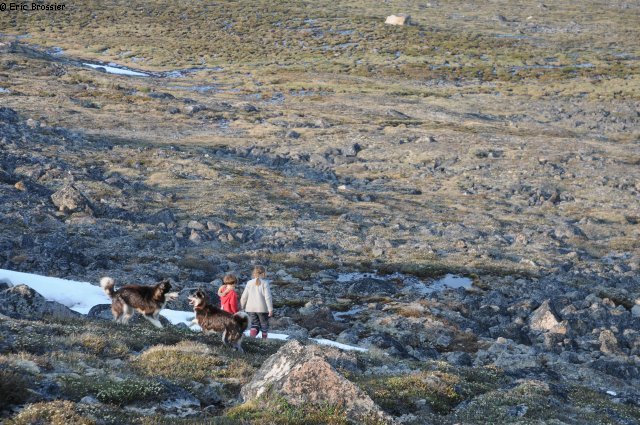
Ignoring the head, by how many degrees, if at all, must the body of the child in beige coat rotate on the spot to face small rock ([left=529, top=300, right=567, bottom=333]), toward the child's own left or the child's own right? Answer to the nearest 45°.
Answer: approximately 45° to the child's own right

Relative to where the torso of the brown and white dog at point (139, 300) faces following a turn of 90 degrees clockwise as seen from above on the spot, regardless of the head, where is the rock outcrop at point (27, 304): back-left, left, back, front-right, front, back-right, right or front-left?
back-right

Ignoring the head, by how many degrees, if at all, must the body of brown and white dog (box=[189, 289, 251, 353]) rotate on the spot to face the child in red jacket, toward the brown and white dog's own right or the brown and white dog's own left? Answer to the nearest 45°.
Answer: approximately 90° to the brown and white dog's own right

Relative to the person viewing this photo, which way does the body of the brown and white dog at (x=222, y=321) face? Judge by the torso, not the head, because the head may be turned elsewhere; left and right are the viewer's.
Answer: facing to the left of the viewer

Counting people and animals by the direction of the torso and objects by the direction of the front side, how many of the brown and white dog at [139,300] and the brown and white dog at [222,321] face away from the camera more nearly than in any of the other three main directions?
0

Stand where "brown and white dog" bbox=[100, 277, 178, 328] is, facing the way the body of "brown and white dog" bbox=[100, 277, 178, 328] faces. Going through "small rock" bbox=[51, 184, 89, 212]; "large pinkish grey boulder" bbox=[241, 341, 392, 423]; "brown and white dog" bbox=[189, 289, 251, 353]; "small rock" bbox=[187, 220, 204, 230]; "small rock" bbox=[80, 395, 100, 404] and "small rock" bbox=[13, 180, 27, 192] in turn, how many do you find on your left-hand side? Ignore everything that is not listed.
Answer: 3

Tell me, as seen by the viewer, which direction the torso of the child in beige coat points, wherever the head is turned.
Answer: away from the camera

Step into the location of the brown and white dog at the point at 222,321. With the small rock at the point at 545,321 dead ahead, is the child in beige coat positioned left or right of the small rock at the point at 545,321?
left

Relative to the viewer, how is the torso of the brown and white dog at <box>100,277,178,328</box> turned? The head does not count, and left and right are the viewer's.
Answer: facing to the right of the viewer

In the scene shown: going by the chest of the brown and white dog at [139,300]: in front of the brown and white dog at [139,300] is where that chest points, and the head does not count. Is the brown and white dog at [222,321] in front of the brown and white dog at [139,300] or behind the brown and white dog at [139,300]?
in front

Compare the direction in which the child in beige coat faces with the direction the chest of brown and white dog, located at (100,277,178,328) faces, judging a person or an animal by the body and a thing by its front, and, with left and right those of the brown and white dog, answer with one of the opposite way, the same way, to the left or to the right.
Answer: to the left

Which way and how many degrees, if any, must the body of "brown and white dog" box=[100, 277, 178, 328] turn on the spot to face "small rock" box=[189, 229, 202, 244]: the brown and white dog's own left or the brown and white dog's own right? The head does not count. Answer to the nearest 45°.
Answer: approximately 90° to the brown and white dog's own left

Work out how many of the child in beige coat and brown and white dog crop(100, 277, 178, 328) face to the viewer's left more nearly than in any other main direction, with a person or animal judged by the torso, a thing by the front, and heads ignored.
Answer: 0

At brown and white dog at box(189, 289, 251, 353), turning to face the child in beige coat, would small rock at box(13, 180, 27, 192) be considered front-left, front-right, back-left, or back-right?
front-left

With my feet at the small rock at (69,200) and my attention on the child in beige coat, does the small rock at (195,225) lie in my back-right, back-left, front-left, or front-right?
front-left
